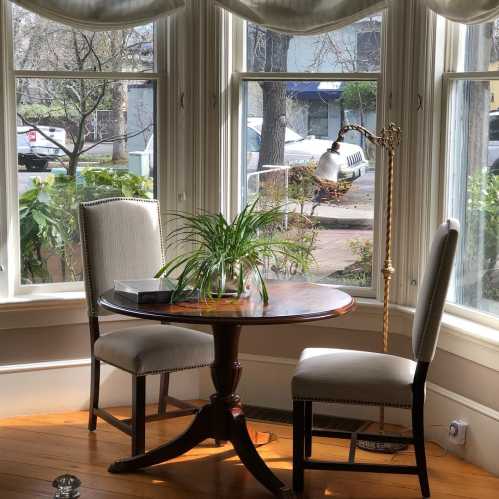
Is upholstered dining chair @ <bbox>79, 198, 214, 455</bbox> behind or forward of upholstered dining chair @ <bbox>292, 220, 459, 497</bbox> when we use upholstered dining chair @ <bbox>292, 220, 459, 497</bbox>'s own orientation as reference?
forward

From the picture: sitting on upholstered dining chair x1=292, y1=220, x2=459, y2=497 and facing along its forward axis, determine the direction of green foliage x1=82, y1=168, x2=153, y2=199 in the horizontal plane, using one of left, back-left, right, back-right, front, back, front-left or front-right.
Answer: front-right

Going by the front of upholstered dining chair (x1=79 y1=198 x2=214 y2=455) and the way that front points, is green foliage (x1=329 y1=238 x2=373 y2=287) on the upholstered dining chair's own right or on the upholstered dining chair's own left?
on the upholstered dining chair's own left

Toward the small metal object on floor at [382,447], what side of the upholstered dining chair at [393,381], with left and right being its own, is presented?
right

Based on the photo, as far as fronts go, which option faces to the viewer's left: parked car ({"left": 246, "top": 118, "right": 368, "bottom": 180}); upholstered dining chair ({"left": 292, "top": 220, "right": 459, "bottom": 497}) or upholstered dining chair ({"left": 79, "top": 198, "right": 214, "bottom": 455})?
upholstered dining chair ({"left": 292, "top": 220, "right": 459, "bottom": 497})

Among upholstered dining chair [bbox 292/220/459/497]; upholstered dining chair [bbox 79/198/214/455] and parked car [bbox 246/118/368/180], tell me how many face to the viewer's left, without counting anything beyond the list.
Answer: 1

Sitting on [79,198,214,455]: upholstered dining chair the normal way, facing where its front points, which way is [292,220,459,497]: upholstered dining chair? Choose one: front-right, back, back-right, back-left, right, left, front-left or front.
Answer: front

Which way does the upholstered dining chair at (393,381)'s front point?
to the viewer's left

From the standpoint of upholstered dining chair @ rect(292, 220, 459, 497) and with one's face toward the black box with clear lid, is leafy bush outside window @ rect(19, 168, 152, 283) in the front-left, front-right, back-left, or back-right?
front-right

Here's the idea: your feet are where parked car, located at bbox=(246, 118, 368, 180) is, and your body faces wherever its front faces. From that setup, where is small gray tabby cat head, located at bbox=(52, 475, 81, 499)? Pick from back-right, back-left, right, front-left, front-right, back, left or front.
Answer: front-right

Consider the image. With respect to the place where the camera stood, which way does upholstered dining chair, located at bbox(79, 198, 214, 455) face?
facing the viewer and to the right of the viewer

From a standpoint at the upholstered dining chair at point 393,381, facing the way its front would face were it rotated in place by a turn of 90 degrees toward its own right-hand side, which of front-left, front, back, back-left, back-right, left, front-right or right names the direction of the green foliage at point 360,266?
front
